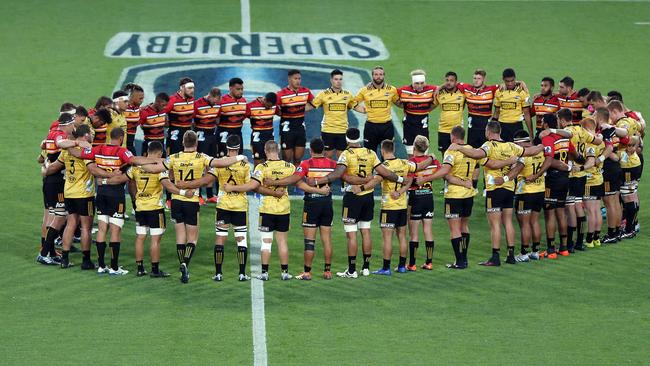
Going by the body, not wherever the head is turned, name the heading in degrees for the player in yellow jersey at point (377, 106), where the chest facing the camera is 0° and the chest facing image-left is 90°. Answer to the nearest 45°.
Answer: approximately 0°

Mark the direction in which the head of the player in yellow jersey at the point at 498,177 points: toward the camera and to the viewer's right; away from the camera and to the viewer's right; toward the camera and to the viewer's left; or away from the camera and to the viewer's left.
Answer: away from the camera and to the viewer's left

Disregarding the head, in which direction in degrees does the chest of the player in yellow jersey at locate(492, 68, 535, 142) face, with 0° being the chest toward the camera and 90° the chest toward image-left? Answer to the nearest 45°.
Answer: approximately 0°

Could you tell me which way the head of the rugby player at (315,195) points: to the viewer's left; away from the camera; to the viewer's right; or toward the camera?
away from the camera

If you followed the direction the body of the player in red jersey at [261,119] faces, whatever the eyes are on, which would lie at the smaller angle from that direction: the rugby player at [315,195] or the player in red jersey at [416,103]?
the rugby player

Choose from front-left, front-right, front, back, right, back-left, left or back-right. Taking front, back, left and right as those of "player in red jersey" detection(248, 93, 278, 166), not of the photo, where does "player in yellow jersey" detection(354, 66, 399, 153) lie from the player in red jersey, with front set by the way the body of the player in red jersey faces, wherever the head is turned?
left

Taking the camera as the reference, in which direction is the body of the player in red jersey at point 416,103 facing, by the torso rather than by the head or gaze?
toward the camera

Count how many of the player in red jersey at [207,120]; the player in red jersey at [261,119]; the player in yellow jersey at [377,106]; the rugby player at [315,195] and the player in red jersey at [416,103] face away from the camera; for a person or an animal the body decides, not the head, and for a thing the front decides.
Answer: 1

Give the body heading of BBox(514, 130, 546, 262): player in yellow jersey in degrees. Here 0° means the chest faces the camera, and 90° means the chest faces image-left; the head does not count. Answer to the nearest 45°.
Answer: approximately 135°

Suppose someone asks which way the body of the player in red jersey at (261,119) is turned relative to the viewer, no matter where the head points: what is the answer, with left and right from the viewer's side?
facing the viewer

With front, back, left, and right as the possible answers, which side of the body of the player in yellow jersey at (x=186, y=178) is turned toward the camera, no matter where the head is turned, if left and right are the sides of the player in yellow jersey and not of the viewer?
back

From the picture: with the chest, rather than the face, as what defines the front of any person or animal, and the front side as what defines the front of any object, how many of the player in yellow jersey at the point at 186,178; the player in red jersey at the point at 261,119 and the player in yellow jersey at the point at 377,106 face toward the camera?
2

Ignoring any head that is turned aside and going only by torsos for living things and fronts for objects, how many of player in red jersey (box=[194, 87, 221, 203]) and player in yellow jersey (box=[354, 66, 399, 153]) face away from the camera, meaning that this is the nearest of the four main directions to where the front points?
0

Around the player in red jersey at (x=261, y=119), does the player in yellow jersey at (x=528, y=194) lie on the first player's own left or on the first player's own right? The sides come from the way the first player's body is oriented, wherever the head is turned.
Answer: on the first player's own left
